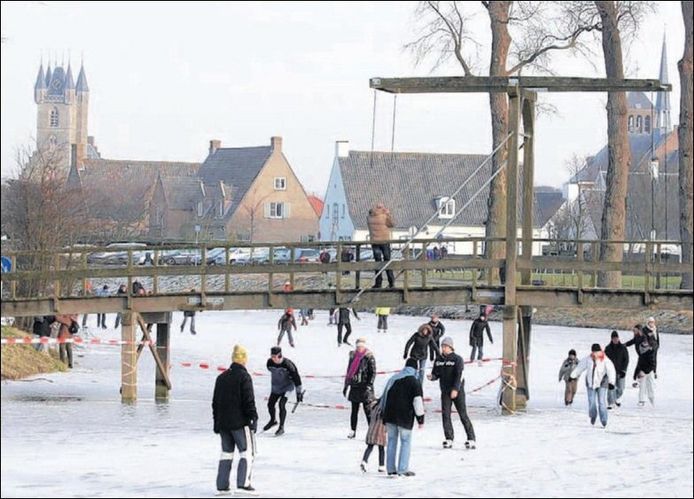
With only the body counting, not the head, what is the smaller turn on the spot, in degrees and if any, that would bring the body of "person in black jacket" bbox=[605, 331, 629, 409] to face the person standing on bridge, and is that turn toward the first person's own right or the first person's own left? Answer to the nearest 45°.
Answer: approximately 90° to the first person's own right

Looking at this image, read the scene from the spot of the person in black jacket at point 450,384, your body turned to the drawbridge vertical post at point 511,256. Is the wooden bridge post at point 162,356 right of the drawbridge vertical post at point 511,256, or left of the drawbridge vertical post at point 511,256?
left

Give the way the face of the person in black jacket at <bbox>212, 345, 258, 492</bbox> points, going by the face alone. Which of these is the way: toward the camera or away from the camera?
away from the camera

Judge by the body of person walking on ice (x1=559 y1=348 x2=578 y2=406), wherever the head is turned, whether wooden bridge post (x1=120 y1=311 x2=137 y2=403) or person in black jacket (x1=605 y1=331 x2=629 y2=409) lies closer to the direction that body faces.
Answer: the person in black jacket

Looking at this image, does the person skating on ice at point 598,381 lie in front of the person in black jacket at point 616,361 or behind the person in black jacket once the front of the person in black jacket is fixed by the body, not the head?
in front

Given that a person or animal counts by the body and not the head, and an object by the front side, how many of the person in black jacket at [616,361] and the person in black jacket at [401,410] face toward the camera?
1

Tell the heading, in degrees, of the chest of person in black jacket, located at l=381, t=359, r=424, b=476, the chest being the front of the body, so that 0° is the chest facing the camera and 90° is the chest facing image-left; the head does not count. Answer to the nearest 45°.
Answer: approximately 225°

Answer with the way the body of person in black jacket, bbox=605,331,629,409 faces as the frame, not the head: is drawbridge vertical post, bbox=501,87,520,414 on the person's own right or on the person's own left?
on the person's own right

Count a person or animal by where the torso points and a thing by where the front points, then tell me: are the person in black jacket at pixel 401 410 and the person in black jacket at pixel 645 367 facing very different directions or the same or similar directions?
very different directions

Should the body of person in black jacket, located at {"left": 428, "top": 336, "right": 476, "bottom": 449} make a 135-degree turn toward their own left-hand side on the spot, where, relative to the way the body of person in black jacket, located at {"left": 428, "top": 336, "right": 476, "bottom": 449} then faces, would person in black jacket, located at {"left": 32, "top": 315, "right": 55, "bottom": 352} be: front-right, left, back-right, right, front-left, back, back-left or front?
back-left
